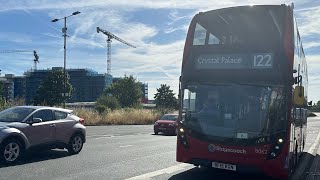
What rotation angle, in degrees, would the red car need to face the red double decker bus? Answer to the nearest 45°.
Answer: approximately 45° to its left

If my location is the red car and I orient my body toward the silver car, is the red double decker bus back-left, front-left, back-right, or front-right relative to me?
front-left

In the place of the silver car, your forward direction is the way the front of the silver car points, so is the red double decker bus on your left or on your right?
on your left

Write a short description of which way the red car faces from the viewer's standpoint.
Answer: facing the viewer and to the left of the viewer

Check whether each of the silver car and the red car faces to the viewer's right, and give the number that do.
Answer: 0

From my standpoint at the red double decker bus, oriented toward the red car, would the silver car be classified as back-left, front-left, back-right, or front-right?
front-left

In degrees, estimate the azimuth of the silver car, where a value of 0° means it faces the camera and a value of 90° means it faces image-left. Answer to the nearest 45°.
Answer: approximately 45°
